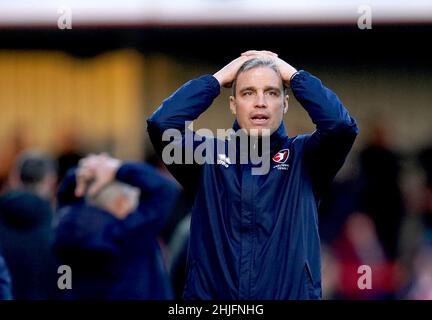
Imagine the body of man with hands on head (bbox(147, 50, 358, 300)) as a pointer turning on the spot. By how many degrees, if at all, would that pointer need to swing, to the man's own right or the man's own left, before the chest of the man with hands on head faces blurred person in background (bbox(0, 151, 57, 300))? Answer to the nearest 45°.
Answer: approximately 135° to the man's own right

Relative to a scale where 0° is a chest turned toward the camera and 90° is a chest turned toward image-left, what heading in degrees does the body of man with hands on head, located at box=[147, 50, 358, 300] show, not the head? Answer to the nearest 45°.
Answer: approximately 0°

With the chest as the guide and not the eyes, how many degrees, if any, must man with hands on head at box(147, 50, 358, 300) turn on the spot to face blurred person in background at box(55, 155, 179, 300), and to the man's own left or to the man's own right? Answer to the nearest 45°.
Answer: approximately 135° to the man's own right
